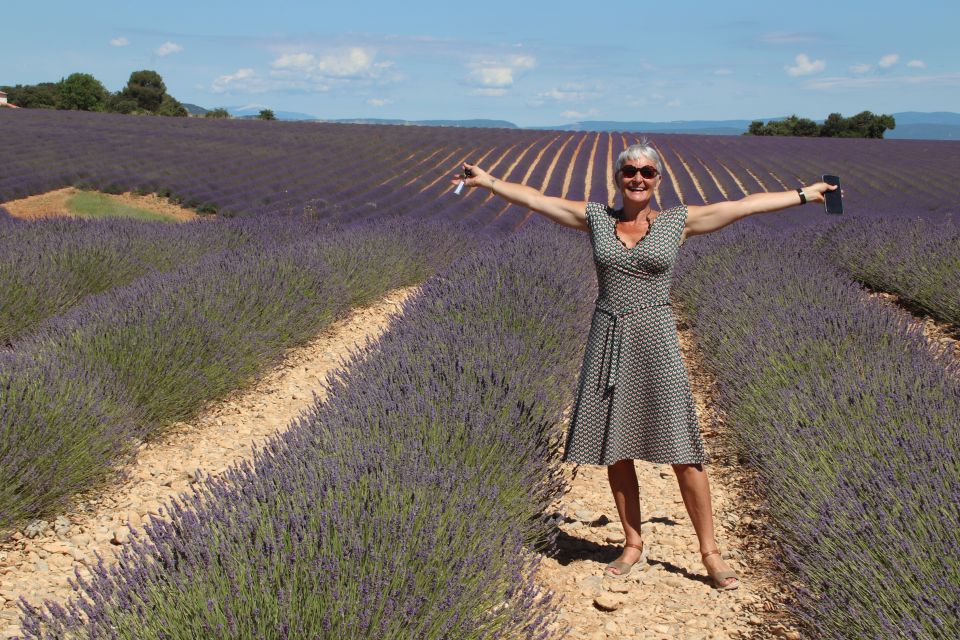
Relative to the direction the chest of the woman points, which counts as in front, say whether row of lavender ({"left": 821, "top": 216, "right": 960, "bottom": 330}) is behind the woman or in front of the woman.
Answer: behind

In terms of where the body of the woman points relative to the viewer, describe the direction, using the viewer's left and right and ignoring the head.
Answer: facing the viewer

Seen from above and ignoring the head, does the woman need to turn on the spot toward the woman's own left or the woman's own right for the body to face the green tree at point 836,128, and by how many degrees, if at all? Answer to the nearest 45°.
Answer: approximately 180°

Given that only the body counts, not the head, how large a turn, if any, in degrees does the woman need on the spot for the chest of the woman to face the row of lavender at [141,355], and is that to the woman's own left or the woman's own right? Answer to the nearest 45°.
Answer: approximately 135° to the woman's own right

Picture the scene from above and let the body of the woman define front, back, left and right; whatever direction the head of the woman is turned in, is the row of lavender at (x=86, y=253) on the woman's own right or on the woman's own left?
on the woman's own right

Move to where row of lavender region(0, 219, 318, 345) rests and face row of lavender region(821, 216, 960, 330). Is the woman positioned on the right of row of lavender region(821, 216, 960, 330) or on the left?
right
